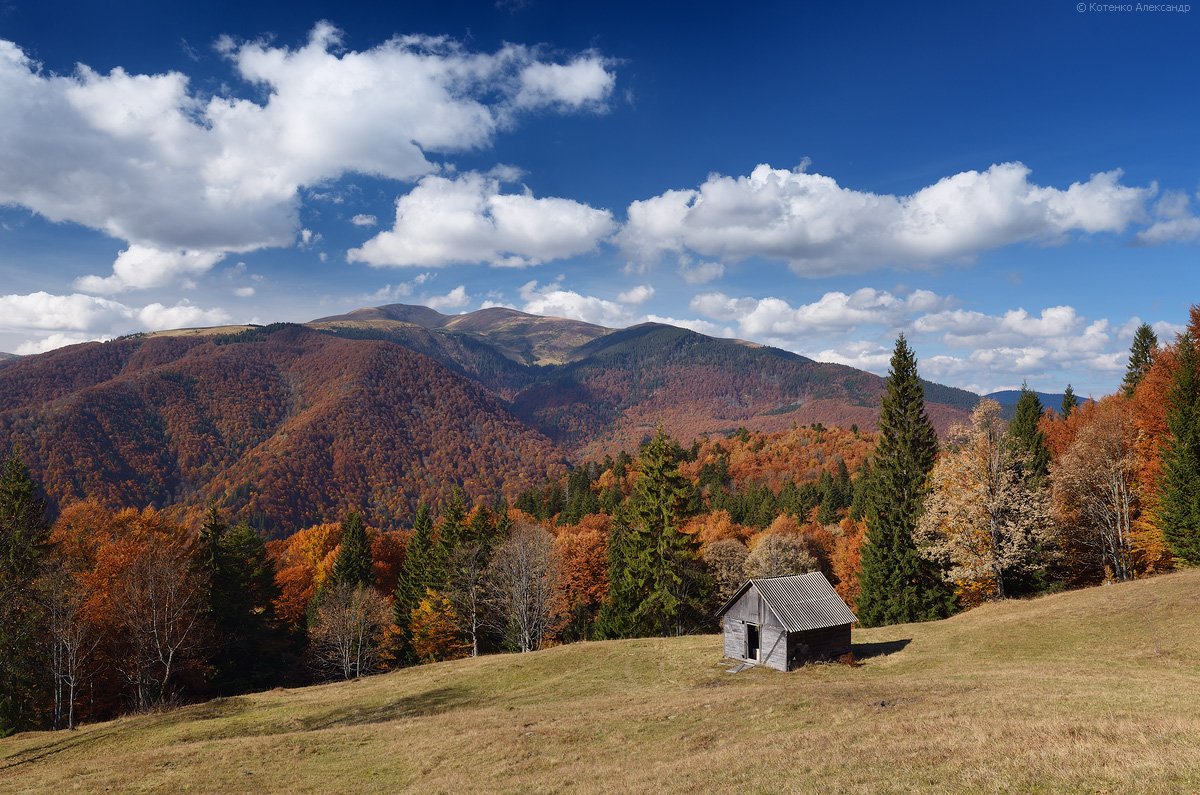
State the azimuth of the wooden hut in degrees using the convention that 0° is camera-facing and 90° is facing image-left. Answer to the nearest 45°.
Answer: approximately 45°

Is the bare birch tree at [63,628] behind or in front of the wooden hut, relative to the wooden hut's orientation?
in front

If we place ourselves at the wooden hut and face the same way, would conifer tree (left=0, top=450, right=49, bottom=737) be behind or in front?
in front

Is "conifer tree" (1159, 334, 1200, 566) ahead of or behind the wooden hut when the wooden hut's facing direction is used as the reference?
behind

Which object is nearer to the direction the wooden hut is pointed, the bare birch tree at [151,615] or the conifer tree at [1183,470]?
the bare birch tree

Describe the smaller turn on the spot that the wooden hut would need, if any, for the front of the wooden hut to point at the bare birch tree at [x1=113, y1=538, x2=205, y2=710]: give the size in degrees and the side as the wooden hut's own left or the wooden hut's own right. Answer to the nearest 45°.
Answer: approximately 45° to the wooden hut's own right
